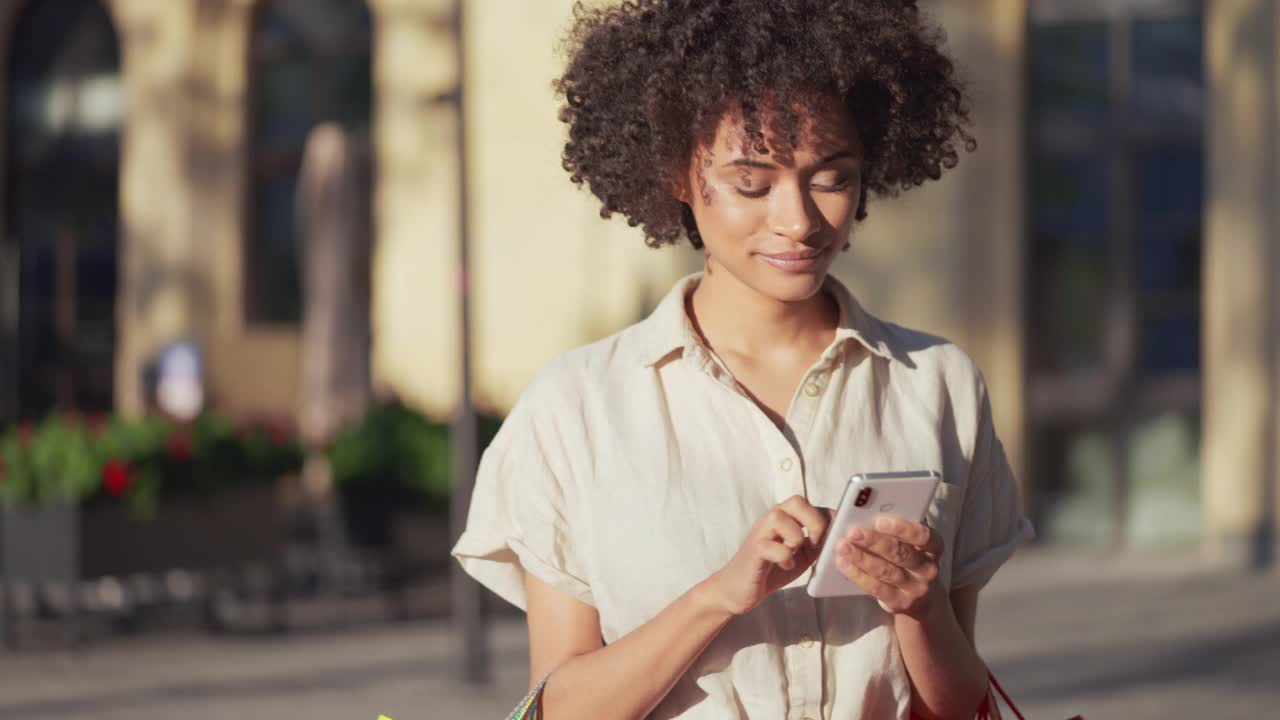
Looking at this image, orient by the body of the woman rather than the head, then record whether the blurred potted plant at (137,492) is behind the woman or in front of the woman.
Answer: behind

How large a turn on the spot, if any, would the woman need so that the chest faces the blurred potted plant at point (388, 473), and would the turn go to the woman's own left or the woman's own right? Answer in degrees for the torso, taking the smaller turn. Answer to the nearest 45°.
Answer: approximately 180°

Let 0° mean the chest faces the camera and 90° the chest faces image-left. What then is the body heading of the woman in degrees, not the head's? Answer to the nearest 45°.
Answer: approximately 0°

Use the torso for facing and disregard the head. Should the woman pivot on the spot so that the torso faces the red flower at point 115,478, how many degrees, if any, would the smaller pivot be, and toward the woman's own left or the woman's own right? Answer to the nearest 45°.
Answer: approximately 135° to the woman's own right

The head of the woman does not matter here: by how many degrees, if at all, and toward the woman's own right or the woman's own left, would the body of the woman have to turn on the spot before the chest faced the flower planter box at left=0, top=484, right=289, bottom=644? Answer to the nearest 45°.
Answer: approximately 135° to the woman's own right

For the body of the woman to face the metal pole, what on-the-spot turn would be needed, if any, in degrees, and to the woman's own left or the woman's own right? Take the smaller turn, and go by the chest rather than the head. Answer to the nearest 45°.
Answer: approximately 180°
